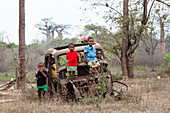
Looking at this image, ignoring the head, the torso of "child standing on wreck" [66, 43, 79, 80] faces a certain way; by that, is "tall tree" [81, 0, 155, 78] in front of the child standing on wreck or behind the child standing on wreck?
behind

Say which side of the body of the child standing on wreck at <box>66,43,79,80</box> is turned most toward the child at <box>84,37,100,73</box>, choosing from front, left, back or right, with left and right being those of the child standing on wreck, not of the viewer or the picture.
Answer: left

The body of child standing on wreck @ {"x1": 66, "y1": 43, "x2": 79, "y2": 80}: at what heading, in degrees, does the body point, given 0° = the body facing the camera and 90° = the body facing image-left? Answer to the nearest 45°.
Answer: approximately 0°
